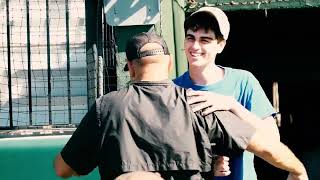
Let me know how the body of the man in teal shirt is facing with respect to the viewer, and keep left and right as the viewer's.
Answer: facing the viewer and to the left of the viewer

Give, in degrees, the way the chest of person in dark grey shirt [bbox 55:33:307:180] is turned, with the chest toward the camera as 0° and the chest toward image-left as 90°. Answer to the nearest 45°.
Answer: approximately 180°

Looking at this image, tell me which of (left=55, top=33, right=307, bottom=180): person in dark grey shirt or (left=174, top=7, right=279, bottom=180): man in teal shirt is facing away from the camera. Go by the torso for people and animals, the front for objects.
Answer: the person in dark grey shirt

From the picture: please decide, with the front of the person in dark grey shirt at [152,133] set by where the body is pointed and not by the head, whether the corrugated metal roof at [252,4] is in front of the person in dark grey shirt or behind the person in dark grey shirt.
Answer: in front

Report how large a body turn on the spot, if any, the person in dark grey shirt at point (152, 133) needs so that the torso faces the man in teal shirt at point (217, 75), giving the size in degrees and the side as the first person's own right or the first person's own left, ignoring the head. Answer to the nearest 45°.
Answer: approximately 45° to the first person's own right

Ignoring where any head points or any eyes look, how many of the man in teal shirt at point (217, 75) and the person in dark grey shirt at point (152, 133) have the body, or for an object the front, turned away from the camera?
1

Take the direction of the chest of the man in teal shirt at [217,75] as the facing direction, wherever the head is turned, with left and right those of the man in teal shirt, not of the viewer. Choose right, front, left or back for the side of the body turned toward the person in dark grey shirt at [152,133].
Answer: front

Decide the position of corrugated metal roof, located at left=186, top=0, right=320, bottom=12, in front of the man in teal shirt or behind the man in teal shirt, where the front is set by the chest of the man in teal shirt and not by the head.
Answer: behind

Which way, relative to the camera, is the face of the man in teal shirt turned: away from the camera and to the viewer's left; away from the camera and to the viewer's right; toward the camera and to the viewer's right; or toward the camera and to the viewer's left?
toward the camera and to the viewer's left
